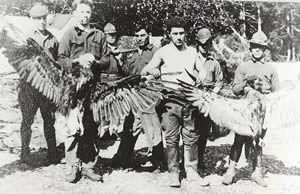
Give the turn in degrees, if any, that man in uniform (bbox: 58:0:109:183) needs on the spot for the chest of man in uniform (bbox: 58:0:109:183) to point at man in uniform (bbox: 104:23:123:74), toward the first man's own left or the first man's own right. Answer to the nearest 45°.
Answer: approximately 135° to the first man's own left

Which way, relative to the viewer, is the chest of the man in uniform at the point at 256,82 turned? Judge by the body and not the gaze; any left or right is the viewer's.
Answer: facing the viewer

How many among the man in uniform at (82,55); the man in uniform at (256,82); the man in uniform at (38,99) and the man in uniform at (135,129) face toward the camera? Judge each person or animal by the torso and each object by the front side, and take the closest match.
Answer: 4

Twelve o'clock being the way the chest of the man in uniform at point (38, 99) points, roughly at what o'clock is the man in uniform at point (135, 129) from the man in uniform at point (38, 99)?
the man in uniform at point (135, 129) is roughly at 9 o'clock from the man in uniform at point (38, 99).

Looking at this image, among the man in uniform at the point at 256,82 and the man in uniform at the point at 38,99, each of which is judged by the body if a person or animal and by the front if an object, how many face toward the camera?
2

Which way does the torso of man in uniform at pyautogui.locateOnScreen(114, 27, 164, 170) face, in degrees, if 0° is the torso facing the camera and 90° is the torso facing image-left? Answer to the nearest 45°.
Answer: approximately 0°

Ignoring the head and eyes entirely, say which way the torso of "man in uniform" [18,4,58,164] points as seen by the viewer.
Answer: toward the camera

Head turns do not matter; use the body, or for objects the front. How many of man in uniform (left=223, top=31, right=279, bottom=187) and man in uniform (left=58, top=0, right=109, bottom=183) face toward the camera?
2

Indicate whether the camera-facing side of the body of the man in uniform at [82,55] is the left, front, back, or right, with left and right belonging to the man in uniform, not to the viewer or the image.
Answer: front

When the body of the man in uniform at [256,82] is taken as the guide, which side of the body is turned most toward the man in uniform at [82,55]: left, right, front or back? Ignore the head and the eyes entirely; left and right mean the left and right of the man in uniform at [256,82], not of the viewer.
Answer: right

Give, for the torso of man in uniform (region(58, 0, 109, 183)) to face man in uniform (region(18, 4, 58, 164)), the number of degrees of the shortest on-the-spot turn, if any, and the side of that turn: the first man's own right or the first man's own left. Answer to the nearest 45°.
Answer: approximately 135° to the first man's own right

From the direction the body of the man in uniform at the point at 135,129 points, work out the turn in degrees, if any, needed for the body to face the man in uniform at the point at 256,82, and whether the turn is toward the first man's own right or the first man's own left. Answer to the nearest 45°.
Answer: approximately 45° to the first man's own left
